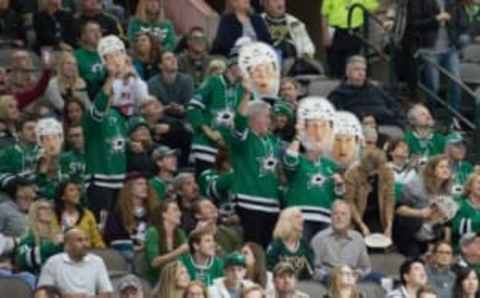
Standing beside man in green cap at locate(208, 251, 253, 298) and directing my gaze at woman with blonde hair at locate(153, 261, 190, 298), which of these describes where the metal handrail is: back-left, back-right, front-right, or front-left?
back-right

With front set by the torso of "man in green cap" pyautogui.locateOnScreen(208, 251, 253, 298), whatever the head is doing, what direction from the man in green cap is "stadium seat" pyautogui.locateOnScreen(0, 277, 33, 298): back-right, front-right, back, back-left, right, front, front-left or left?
back-right

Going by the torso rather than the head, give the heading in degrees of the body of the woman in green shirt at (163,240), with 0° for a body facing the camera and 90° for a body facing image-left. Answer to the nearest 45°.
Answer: approximately 315°

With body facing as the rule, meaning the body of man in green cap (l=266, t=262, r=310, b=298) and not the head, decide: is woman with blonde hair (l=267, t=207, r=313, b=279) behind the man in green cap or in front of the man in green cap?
behind
